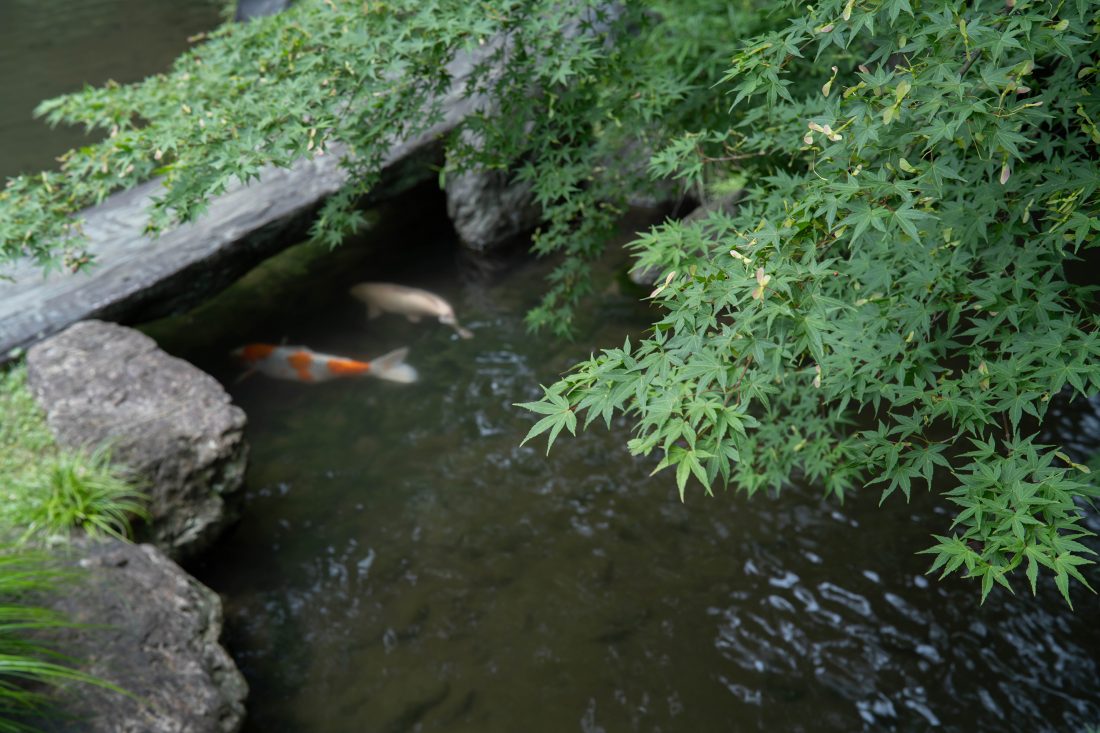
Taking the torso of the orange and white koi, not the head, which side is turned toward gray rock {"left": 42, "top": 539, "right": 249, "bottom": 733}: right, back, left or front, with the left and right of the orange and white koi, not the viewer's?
left

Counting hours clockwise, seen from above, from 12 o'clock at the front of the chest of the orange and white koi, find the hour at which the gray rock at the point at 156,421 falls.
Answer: The gray rock is roughly at 10 o'clock from the orange and white koi.

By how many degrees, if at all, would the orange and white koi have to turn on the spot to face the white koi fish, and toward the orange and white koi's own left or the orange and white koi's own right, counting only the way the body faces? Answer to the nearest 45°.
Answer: approximately 135° to the orange and white koi's own right

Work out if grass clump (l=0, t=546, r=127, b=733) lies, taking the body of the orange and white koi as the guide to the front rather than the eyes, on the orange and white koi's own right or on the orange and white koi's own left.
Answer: on the orange and white koi's own left

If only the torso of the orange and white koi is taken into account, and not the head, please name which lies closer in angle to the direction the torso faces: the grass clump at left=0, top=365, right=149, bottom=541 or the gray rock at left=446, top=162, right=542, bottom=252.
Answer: the grass clump

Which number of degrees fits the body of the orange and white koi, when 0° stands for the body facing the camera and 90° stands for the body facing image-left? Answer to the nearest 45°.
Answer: approximately 90°

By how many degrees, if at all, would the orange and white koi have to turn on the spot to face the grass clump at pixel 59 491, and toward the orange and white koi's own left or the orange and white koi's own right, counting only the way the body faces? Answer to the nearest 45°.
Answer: approximately 45° to the orange and white koi's own left
